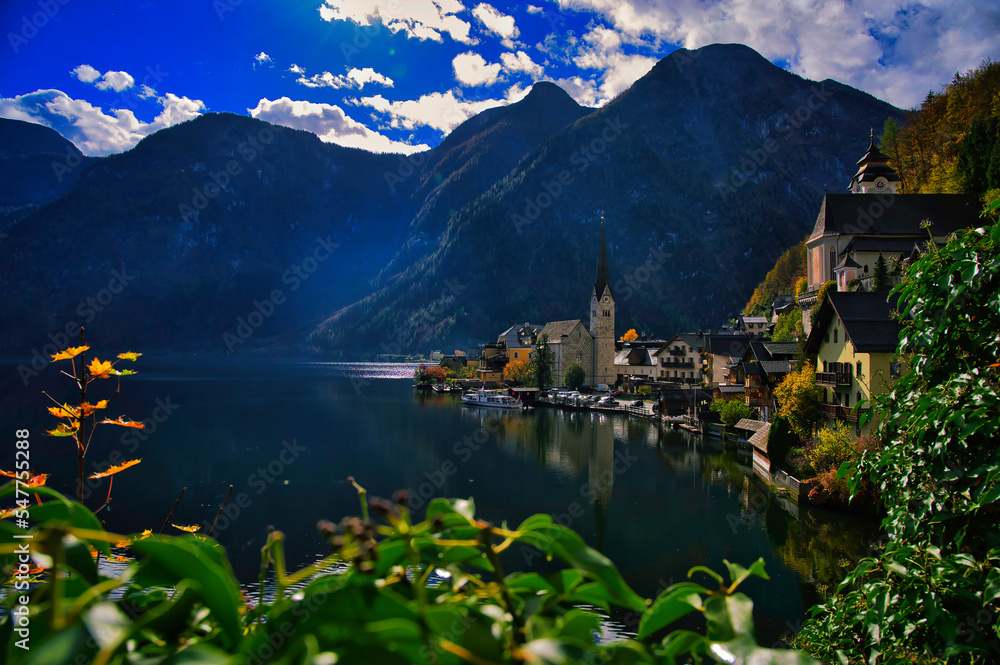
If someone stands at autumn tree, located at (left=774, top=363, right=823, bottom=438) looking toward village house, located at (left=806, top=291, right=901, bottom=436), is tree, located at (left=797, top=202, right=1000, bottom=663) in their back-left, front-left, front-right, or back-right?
front-right

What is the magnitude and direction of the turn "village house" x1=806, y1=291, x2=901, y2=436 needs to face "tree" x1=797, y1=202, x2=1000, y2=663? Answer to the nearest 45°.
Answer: approximately 45° to its left

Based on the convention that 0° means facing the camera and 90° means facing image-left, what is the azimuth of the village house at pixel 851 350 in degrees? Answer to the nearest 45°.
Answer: approximately 45°

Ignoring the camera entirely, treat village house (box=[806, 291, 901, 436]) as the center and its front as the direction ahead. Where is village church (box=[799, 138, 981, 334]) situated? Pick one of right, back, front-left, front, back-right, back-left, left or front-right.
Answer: back-right
